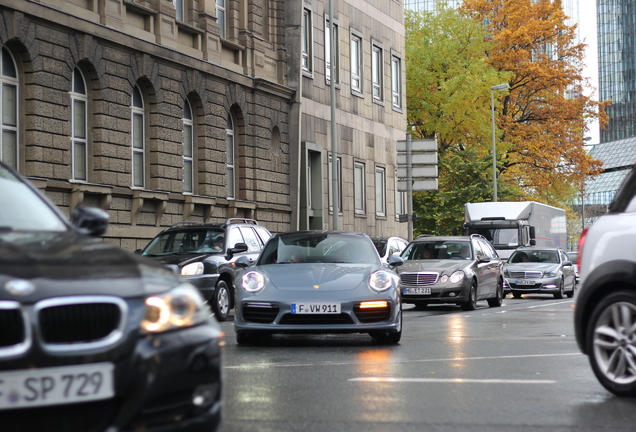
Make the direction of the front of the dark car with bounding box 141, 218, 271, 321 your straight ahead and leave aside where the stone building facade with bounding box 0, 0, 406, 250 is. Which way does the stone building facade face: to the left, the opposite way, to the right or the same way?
to the left

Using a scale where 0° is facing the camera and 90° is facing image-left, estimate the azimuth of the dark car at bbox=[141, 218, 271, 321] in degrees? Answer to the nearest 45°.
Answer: approximately 45°

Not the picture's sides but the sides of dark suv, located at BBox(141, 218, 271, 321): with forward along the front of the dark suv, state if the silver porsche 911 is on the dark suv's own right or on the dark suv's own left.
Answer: on the dark suv's own left

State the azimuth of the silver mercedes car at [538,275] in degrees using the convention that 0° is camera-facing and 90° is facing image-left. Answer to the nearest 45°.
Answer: approximately 45°

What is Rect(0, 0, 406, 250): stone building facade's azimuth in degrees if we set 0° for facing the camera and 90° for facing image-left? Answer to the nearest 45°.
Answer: approximately 315°

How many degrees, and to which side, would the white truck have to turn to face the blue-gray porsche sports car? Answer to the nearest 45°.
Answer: approximately 45° to its left

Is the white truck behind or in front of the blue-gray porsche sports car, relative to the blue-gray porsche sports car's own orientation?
behind

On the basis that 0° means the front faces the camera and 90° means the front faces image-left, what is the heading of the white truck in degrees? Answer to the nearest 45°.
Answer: approximately 45°

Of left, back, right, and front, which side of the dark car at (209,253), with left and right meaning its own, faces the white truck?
back

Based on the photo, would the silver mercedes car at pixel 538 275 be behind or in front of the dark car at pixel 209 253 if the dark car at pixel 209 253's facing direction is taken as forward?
behind

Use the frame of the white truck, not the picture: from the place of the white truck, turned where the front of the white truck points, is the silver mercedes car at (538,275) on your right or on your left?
on your left

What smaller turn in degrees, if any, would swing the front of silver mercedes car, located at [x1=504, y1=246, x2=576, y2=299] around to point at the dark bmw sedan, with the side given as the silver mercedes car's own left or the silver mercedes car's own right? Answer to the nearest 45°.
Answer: approximately 45° to the silver mercedes car's own left

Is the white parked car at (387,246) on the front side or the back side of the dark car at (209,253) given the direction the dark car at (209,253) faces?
on the back side
